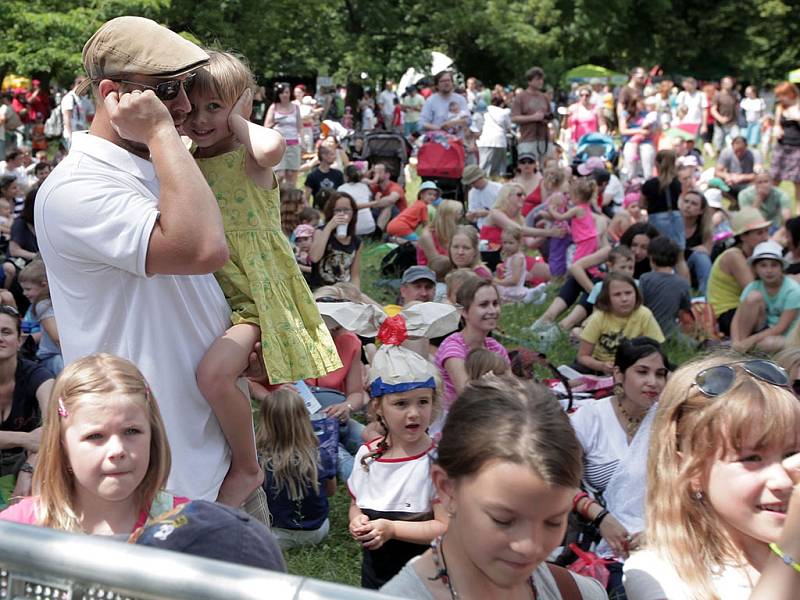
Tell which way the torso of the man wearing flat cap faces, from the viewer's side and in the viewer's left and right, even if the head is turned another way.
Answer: facing to the right of the viewer

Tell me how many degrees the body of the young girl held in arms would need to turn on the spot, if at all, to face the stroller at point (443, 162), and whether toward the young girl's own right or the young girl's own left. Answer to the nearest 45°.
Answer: approximately 135° to the young girl's own right

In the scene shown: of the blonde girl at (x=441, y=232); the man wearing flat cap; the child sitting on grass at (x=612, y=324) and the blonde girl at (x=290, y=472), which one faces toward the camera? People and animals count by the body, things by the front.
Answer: the child sitting on grass

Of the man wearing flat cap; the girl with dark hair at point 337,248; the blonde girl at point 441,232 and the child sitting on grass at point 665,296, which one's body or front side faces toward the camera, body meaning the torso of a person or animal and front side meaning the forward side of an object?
the girl with dark hair

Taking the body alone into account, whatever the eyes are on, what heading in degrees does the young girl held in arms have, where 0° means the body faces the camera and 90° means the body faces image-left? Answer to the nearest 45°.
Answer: approximately 45°

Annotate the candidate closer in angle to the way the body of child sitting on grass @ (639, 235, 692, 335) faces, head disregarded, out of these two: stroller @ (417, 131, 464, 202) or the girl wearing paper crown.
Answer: the stroller

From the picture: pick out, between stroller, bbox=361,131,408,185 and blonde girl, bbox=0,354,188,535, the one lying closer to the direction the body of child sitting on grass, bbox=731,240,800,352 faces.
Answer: the blonde girl

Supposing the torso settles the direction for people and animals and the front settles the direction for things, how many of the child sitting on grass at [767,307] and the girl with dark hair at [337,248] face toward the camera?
2
